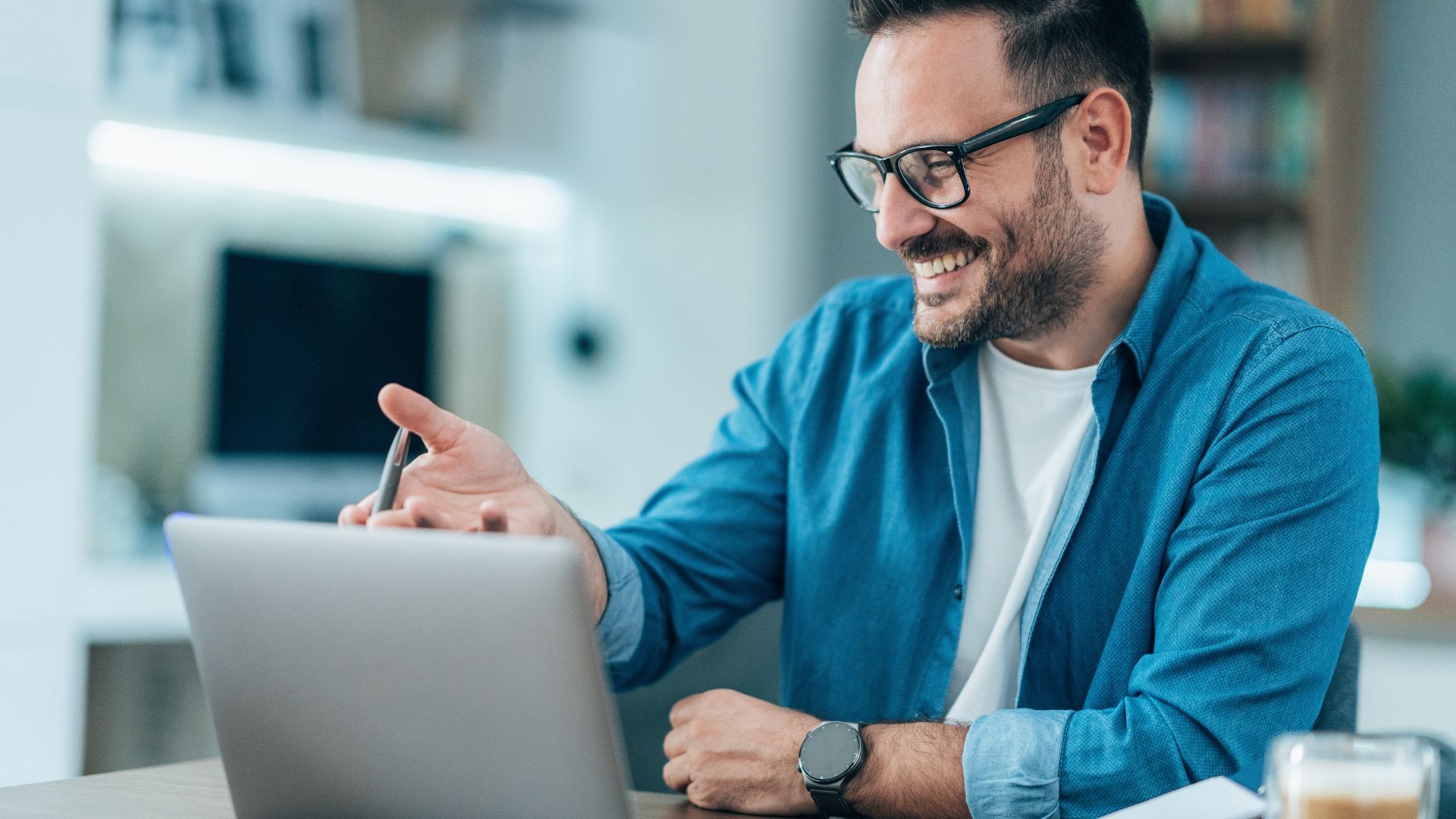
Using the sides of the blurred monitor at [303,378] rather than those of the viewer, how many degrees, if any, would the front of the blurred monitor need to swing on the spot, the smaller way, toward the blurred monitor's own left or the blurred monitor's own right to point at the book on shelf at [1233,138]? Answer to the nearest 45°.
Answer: approximately 45° to the blurred monitor's own left

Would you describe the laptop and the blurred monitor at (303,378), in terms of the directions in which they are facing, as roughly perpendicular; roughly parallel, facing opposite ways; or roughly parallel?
roughly perpendicular

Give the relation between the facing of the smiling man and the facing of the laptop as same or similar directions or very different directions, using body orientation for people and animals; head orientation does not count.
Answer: very different directions

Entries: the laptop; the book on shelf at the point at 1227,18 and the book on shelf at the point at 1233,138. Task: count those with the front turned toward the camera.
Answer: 2

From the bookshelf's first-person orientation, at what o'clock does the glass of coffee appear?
The glass of coffee is roughly at 12 o'clock from the bookshelf.

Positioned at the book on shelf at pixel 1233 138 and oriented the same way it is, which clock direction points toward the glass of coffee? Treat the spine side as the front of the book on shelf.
The glass of coffee is roughly at 12 o'clock from the book on shelf.

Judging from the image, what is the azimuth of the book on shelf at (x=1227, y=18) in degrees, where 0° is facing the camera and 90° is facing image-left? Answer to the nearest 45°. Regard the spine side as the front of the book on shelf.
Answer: approximately 0°

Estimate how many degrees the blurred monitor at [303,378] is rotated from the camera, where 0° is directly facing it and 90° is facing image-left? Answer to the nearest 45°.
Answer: approximately 315°
